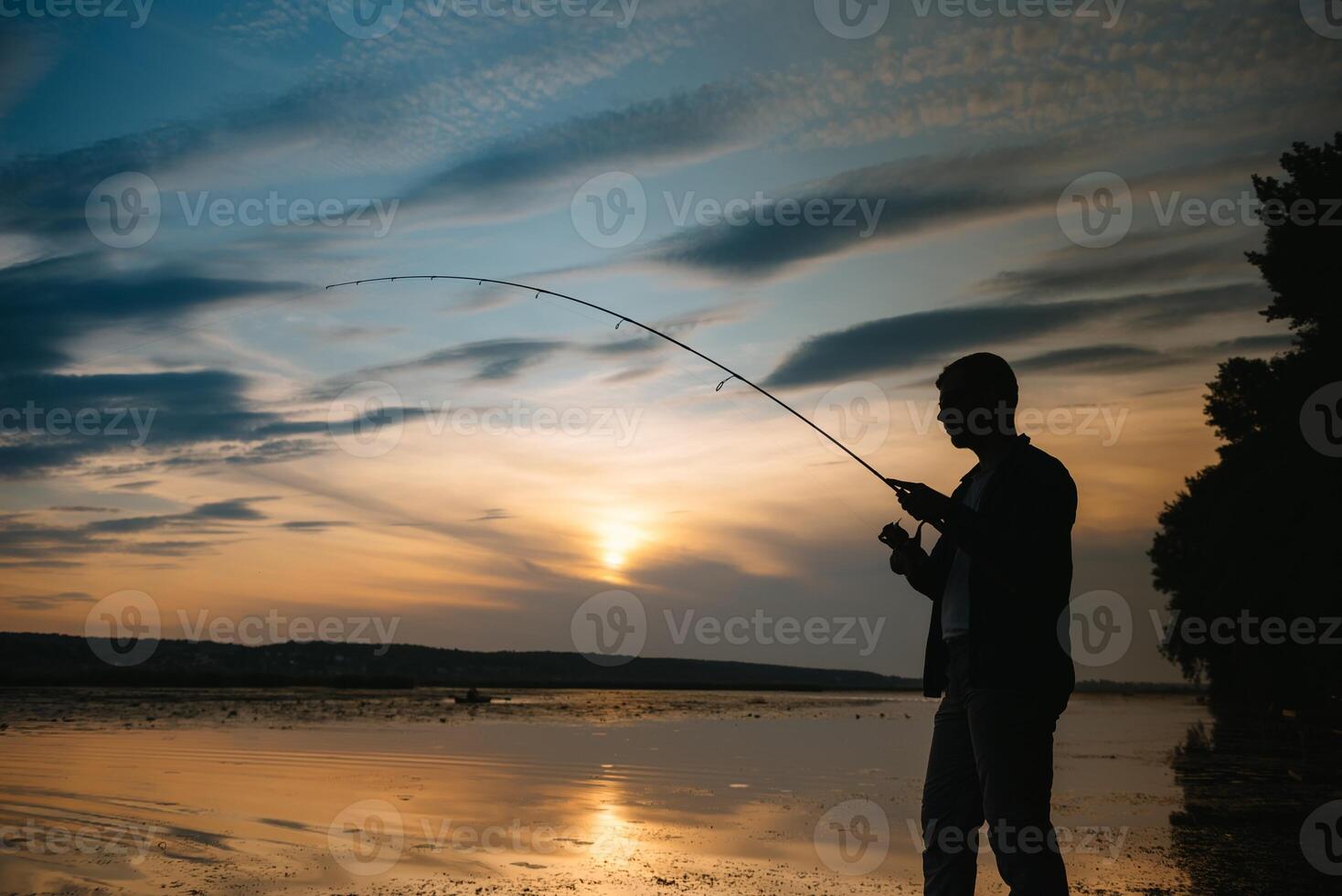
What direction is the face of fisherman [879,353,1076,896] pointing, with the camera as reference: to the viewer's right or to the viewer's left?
to the viewer's left

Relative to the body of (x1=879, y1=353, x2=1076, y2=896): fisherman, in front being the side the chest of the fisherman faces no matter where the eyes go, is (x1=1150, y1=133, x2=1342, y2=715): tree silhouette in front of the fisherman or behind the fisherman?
behind

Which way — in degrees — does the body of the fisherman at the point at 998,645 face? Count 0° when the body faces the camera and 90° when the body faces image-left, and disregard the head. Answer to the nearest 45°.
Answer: approximately 45°
